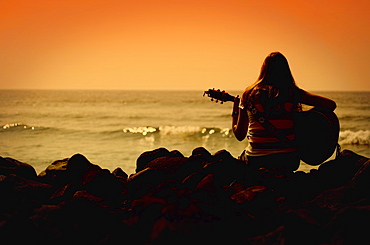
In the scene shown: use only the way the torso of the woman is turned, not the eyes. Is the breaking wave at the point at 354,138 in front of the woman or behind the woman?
in front

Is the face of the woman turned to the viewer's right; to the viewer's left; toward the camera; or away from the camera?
away from the camera

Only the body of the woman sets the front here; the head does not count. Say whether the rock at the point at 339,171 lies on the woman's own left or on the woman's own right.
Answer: on the woman's own right

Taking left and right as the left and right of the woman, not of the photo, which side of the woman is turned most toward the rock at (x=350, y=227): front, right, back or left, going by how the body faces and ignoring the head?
back

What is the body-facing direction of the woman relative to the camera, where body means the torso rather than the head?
away from the camera

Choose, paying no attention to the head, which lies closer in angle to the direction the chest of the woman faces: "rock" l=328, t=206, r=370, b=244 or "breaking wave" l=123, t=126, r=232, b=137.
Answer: the breaking wave

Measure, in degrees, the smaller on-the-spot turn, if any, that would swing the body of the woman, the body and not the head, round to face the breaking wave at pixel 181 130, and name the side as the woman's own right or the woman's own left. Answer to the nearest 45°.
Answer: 0° — they already face it

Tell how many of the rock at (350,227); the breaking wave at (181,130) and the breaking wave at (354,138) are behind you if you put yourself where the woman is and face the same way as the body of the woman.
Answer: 1

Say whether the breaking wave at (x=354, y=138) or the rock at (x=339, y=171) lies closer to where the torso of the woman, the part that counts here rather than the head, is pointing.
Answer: the breaking wave
